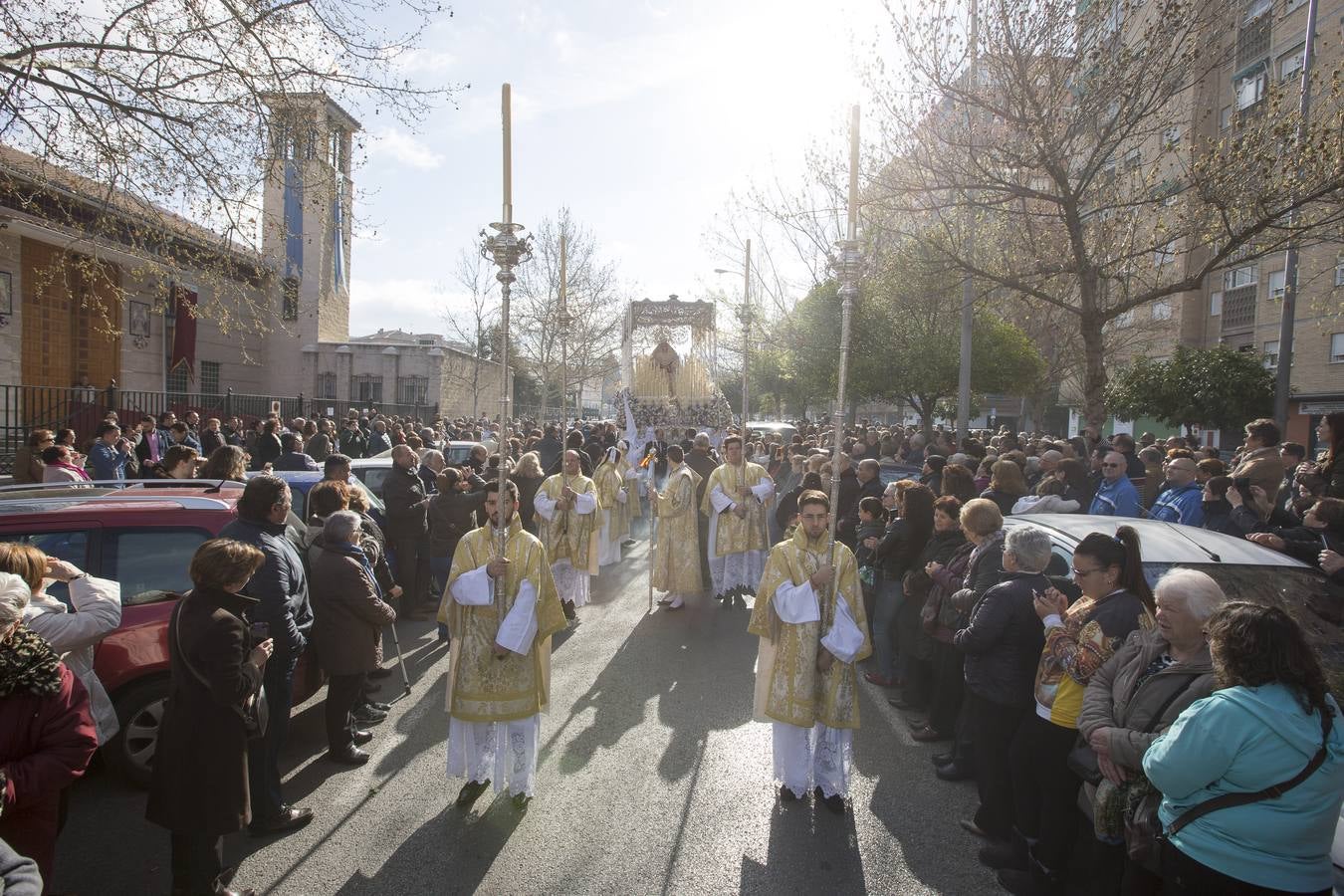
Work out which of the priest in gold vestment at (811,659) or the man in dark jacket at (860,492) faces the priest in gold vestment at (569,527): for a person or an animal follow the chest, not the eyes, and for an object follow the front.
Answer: the man in dark jacket

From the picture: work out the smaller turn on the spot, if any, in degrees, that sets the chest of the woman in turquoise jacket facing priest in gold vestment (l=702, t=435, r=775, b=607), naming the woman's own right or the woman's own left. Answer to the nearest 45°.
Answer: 0° — they already face them

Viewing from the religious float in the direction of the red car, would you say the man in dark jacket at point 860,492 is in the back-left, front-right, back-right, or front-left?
front-left

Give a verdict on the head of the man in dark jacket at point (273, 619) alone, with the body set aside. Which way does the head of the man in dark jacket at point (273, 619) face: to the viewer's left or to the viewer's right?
to the viewer's right

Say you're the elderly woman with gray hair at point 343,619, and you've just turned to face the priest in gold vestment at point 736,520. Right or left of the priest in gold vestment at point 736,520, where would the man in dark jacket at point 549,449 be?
left

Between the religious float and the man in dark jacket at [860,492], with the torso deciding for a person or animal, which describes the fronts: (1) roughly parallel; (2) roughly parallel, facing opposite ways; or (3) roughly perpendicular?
roughly perpendicular

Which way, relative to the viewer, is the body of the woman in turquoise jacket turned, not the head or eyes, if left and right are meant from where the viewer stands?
facing away from the viewer and to the left of the viewer

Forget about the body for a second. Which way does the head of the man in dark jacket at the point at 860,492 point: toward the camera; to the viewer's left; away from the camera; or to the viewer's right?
to the viewer's left

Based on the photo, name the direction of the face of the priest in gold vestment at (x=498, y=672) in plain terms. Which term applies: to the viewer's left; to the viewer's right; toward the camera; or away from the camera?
toward the camera

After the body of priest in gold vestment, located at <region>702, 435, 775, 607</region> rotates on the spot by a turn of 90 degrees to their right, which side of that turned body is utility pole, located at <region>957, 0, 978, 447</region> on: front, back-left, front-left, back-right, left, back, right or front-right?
back-right

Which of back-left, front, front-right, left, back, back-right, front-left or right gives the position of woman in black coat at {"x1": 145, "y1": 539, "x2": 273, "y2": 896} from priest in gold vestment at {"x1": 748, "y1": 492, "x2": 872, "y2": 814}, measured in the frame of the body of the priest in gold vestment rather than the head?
front-right

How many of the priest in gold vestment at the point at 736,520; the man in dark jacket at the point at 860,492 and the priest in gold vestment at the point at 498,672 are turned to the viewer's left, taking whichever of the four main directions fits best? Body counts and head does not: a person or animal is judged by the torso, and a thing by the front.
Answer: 1

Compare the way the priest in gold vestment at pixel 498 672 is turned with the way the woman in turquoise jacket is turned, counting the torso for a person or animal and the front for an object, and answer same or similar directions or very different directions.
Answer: very different directions

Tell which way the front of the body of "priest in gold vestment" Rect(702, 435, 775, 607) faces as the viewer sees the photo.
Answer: toward the camera

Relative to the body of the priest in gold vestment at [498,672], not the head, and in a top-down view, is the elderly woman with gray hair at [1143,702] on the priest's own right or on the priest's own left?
on the priest's own left

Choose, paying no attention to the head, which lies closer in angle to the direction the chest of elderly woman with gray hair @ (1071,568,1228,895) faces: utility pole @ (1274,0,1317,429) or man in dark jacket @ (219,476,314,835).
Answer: the man in dark jacket

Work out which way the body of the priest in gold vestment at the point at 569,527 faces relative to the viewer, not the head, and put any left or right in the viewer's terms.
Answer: facing the viewer

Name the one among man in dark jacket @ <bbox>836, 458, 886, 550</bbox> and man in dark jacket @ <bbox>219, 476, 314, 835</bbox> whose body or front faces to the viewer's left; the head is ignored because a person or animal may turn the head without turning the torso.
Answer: man in dark jacket @ <bbox>836, 458, 886, 550</bbox>

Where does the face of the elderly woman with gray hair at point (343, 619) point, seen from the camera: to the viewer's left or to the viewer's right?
to the viewer's right

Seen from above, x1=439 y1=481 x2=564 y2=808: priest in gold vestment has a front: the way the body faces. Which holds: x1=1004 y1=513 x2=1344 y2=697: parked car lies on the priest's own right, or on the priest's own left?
on the priest's own left
